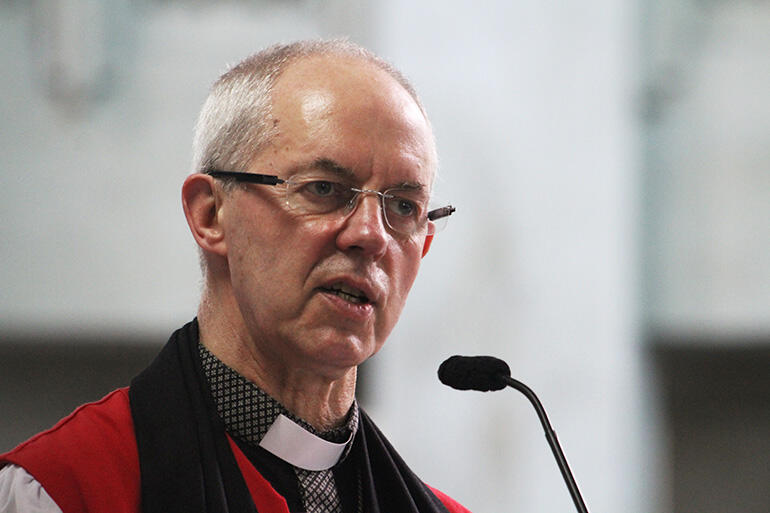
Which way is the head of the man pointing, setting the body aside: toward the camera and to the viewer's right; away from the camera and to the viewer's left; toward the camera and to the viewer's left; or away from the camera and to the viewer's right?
toward the camera and to the viewer's right

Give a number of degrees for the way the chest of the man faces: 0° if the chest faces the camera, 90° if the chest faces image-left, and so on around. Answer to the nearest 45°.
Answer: approximately 315°

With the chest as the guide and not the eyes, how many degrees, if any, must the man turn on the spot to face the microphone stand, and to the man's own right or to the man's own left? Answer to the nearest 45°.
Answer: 0° — they already face it
